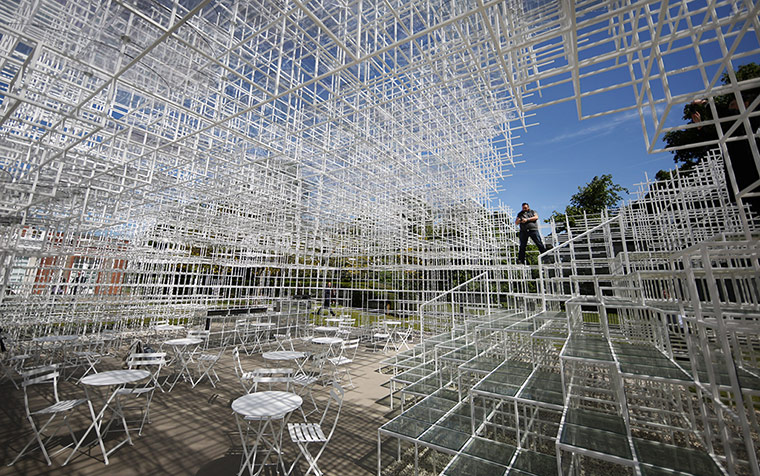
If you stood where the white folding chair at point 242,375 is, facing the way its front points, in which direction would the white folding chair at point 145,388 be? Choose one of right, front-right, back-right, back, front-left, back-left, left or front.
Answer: back

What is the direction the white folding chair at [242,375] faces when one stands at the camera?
facing to the right of the viewer

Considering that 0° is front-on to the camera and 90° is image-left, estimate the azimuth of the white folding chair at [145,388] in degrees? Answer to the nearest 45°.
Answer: approximately 45°

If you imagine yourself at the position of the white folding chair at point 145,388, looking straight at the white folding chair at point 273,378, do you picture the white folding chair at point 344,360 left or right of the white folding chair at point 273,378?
left

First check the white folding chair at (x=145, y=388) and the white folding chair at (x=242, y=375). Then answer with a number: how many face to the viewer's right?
1

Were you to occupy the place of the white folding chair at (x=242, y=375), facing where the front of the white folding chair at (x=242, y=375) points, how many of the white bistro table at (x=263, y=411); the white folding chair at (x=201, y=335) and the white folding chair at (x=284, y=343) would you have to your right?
1

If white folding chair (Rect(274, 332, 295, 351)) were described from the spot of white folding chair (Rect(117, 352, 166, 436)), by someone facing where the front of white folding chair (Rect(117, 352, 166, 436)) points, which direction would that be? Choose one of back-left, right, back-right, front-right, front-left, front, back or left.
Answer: back

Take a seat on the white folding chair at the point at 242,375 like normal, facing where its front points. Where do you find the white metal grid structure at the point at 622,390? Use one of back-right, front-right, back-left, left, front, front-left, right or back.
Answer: front-right
